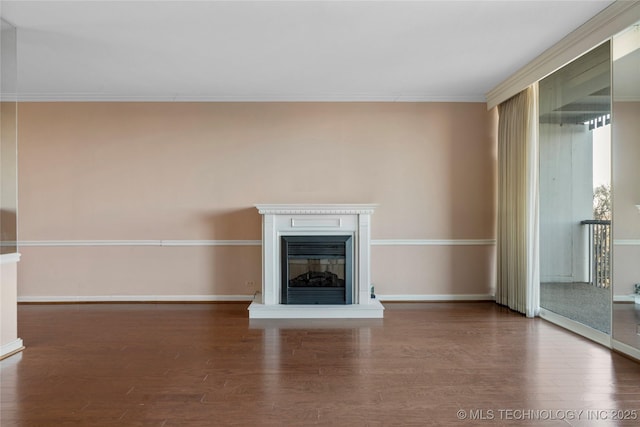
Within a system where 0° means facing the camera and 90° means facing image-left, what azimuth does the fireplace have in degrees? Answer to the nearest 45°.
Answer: approximately 0°

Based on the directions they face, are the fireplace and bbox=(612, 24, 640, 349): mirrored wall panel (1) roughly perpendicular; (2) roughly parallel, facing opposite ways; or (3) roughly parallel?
roughly perpendicular

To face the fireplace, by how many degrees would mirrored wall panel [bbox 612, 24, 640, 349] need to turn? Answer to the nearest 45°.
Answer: approximately 45° to its right

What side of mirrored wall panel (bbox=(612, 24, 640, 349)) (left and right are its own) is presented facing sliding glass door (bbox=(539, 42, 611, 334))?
right

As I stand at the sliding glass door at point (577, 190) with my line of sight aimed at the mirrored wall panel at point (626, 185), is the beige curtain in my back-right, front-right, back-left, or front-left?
back-right

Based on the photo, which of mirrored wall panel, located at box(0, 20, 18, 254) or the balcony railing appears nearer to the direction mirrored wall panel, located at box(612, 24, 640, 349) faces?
the mirrored wall panel

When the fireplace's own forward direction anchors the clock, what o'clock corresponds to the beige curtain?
The beige curtain is roughly at 9 o'clock from the fireplace.

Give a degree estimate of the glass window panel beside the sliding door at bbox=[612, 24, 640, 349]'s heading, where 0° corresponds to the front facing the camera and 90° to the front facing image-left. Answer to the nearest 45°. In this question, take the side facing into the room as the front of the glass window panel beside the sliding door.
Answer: approximately 45°

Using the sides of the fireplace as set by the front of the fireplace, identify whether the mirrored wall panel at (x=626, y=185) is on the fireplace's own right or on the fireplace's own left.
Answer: on the fireplace's own left

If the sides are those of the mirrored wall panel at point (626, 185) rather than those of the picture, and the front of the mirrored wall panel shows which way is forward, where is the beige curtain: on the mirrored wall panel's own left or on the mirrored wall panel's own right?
on the mirrored wall panel's own right
